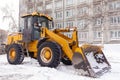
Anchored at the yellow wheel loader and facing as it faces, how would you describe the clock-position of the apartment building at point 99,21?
The apartment building is roughly at 8 o'clock from the yellow wheel loader.

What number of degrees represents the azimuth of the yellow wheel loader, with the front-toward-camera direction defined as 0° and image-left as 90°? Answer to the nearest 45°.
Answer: approximately 315°
